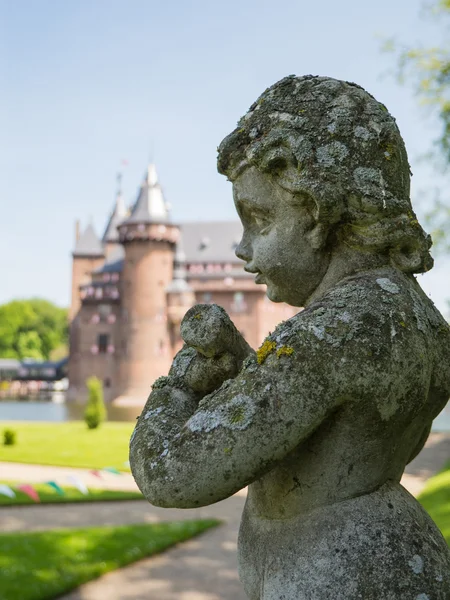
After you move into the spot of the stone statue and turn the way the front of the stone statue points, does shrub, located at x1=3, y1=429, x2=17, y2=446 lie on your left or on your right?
on your right

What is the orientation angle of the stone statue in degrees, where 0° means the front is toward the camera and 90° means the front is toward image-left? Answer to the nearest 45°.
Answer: approximately 90°
